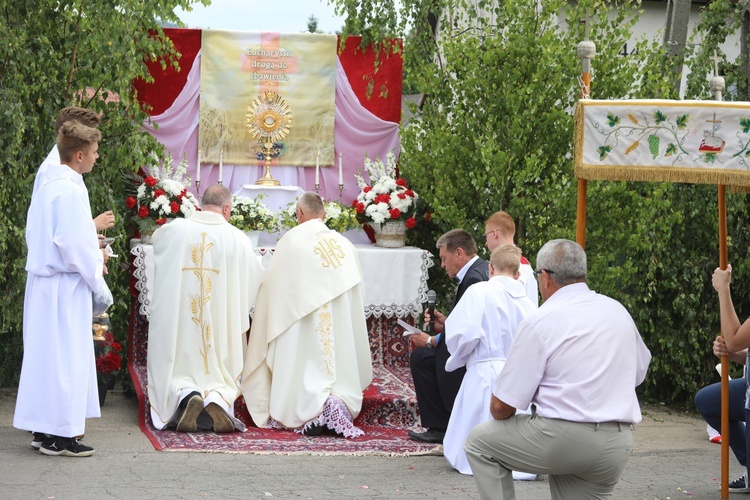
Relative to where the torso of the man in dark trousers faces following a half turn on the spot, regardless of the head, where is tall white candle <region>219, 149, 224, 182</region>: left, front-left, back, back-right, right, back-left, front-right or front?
back-left

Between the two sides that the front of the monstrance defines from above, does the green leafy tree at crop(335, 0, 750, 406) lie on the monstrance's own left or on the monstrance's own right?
on the monstrance's own left

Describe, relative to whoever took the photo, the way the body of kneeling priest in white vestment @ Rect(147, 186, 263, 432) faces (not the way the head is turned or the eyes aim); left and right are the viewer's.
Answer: facing away from the viewer

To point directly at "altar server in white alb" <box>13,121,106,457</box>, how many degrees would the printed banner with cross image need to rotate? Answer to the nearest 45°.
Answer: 0° — it already faces them

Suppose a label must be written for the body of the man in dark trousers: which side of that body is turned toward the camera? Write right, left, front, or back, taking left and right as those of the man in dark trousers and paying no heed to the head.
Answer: left

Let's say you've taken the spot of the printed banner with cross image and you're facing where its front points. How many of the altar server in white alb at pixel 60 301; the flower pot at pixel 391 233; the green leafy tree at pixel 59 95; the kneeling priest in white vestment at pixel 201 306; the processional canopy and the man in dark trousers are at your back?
0

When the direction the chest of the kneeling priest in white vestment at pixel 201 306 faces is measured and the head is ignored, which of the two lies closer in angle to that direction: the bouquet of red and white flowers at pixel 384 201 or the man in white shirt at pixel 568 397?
the bouquet of red and white flowers

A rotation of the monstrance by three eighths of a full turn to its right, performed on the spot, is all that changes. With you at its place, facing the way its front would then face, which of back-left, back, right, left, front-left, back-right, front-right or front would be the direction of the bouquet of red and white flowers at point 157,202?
left

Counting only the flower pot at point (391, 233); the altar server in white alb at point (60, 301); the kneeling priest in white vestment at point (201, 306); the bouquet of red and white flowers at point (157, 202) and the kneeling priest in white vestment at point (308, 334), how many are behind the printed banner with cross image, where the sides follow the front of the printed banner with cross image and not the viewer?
0

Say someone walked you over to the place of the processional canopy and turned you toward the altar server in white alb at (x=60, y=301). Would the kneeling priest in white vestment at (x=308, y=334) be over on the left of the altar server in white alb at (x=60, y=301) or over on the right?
right

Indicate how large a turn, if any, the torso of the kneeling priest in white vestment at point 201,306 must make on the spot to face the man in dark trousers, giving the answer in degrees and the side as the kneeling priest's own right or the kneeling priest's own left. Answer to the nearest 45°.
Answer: approximately 135° to the kneeling priest's own right

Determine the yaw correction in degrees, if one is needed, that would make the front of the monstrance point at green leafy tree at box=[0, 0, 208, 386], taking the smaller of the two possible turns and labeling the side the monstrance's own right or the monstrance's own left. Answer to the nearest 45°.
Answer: approximately 45° to the monstrance's own right

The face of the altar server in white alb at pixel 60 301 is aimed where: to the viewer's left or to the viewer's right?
to the viewer's right

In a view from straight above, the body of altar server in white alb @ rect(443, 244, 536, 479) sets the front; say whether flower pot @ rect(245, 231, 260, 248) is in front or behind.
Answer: in front

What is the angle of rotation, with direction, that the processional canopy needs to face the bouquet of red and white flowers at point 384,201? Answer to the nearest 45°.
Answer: approximately 135° to its right

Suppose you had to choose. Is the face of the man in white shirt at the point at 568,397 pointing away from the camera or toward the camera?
away from the camera

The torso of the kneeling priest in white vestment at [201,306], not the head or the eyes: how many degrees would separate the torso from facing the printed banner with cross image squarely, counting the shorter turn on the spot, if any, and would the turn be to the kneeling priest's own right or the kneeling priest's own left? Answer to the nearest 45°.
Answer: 0° — they already face it

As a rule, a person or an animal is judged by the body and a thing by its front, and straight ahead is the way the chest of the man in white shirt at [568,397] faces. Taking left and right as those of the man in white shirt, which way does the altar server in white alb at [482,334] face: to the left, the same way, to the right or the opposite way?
the same way

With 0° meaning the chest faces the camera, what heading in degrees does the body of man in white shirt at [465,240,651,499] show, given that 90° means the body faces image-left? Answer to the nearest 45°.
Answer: approximately 135°

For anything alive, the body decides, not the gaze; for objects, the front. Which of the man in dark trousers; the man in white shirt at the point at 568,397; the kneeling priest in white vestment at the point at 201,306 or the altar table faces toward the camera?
the altar table
